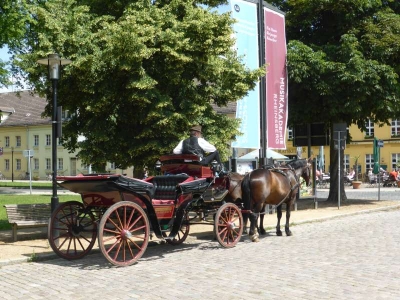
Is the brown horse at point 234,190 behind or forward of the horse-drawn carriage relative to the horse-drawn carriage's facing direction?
forward

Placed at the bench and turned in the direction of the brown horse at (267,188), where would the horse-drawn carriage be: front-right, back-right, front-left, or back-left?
front-right

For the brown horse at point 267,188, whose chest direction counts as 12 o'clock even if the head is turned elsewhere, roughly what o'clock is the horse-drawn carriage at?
The horse-drawn carriage is roughly at 6 o'clock from the brown horse.

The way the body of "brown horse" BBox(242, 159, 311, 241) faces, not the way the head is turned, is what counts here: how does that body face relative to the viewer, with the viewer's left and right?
facing away from the viewer and to the right of the viewer

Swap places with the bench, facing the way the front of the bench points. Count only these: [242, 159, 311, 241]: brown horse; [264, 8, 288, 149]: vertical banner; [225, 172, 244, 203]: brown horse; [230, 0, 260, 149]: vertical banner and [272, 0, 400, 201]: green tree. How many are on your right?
0

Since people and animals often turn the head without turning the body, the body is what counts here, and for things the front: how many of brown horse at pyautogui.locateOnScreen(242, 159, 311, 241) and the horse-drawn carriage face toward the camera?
0

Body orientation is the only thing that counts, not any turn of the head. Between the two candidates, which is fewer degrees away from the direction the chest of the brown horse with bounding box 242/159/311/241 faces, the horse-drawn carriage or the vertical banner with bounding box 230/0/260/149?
the vertical banner

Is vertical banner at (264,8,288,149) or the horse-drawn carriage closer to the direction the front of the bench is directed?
the horse-drawn carriage

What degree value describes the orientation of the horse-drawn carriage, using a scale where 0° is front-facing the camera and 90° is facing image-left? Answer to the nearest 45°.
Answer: approximately 225°

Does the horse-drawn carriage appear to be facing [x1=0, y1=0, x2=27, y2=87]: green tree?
no

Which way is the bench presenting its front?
toward the camera

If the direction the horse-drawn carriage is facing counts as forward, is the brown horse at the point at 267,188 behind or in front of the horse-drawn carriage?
in front

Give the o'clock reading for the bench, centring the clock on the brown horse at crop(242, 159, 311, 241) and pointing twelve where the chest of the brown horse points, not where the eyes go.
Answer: The bench is roughly at 7 o'clock from the brown horse.

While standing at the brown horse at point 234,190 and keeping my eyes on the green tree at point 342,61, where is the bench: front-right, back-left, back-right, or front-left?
back-left

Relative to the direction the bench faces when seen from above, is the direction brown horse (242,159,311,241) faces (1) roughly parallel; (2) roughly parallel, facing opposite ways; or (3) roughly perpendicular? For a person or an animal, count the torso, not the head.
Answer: roughly perpendicular

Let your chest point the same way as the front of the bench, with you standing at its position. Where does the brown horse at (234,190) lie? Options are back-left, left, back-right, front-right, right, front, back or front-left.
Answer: left

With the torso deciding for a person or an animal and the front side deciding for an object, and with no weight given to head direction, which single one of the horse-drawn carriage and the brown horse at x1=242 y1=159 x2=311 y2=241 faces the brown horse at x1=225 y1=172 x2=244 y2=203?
the horse-drawn carriage

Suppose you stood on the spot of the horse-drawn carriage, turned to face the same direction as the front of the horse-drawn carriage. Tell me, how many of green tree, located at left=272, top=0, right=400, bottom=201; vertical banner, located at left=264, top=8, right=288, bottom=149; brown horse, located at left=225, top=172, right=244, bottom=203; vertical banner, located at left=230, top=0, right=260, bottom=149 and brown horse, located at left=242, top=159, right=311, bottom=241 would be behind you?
0

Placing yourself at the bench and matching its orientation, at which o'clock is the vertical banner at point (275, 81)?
The vertical banner is roughly at 8 o'clock from the bench.

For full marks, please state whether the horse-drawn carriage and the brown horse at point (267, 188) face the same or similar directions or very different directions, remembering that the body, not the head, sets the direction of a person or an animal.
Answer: same or similar directions
